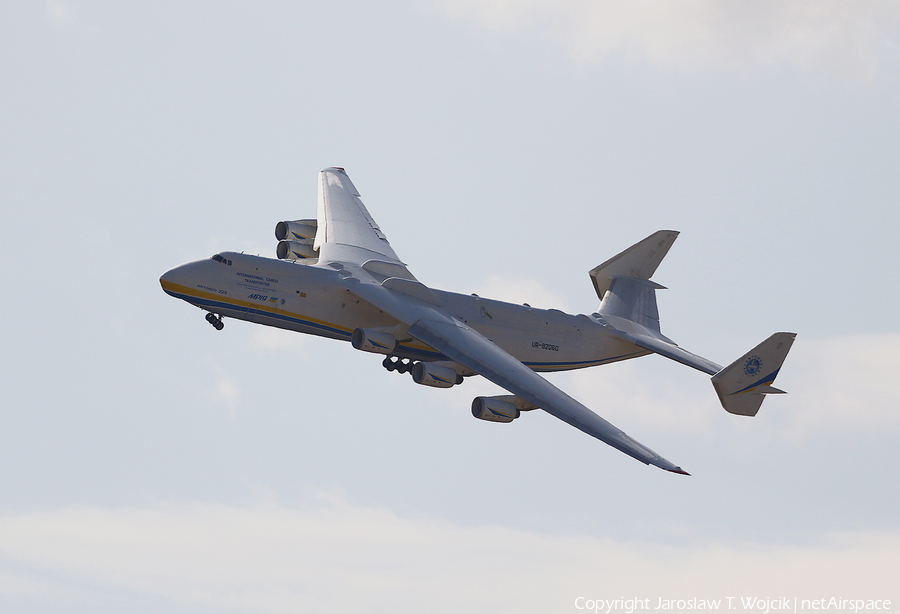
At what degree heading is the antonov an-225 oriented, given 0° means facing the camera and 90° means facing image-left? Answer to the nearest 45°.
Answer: approximately 45°
